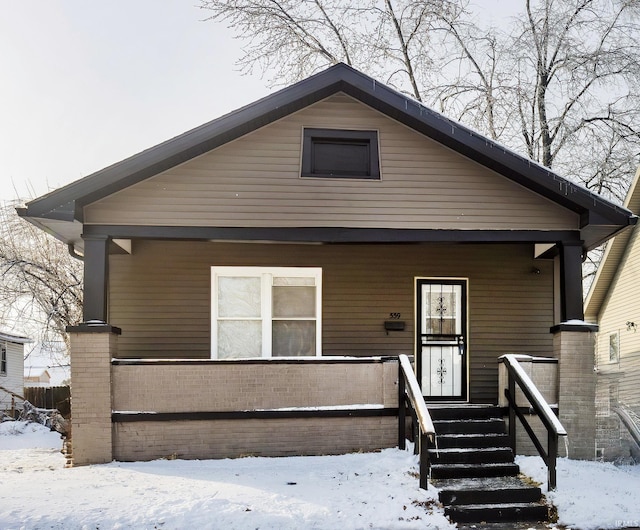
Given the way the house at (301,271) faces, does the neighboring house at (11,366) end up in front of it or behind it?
behind

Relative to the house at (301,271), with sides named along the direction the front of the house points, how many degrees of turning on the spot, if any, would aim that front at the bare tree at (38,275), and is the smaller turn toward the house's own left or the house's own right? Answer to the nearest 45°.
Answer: approximately 135° to the house's own right

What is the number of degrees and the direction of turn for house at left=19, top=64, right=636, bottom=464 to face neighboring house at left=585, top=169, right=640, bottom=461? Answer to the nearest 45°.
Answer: approximately 135° to its left

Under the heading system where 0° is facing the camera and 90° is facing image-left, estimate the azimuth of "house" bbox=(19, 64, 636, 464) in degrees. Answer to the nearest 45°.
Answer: approximately 0°
